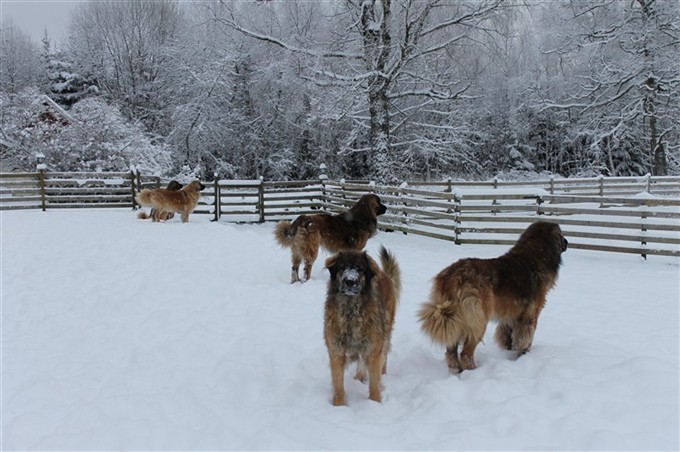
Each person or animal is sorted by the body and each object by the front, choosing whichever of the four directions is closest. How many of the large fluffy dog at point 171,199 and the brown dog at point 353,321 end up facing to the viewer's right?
1

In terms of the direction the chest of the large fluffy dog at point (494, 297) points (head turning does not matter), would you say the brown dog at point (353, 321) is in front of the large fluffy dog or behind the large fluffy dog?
behind

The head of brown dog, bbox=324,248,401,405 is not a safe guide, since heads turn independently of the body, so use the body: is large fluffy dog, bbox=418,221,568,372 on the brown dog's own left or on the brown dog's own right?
on the brown dog's own left

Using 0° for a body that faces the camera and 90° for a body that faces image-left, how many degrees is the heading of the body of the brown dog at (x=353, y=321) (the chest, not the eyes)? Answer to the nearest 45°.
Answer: approximately 0°

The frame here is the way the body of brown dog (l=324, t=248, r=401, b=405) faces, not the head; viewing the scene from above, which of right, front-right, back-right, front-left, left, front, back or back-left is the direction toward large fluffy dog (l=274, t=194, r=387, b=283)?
back

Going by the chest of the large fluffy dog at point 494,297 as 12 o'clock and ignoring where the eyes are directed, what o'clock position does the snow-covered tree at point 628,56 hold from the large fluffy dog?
The snow-covered tree is roughly at 11 o'clock from the large fluffy dog.

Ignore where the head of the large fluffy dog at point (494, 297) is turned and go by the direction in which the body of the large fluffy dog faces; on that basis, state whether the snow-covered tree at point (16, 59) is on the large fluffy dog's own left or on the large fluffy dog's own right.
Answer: on the large fluffy dog's own left

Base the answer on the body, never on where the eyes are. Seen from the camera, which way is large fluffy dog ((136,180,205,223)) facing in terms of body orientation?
to the viewer's right
